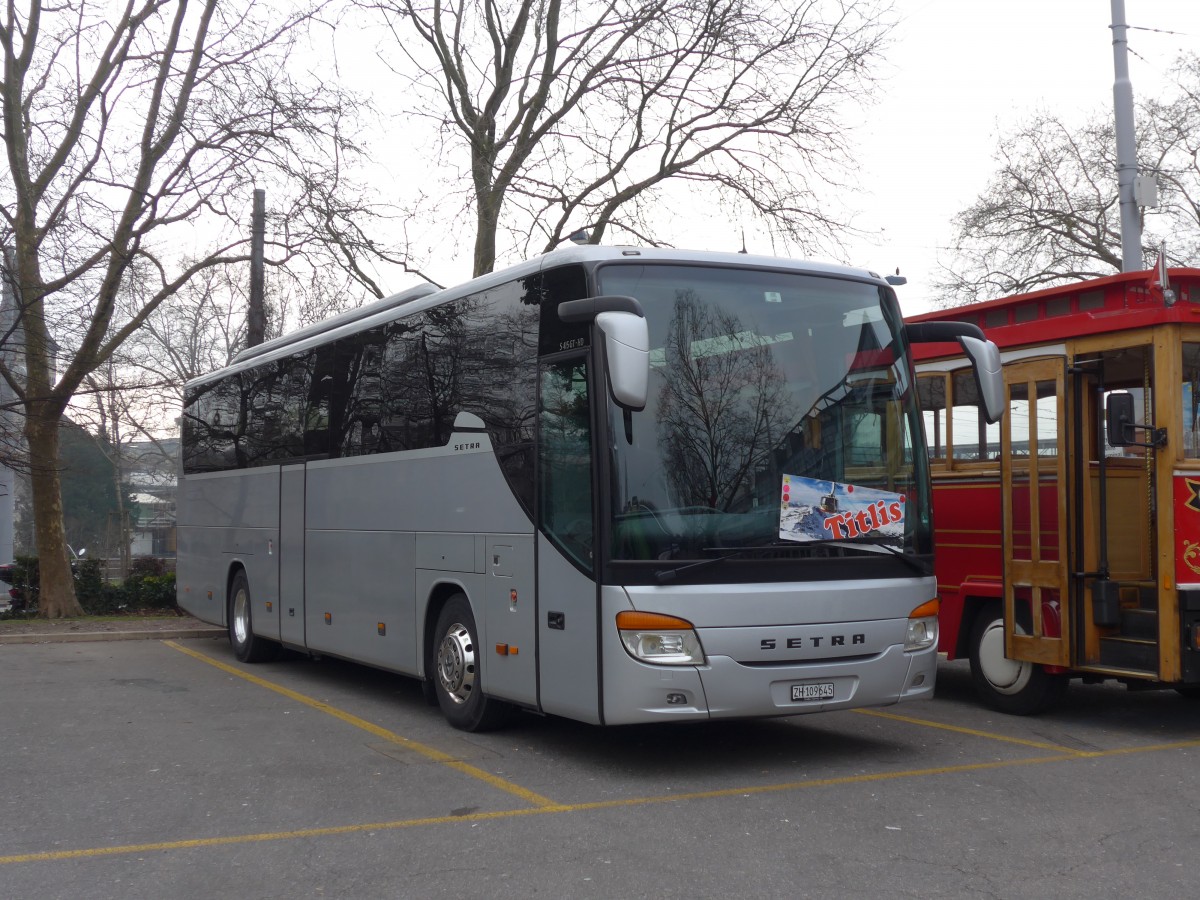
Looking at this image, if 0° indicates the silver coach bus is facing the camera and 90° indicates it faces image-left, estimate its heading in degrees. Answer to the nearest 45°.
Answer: approximately 315°

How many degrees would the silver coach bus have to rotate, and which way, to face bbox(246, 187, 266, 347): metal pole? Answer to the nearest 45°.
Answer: approximately 180°

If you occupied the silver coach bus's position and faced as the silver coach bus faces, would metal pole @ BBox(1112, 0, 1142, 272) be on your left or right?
on your left

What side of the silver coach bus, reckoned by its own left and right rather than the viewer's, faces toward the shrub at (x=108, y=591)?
back
